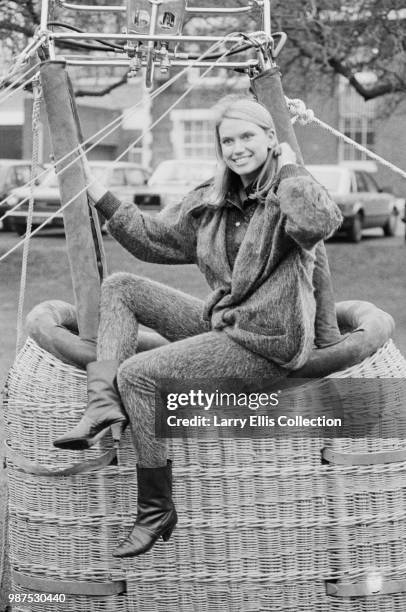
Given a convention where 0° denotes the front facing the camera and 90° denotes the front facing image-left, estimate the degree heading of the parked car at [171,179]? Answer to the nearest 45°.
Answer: approximately 45°

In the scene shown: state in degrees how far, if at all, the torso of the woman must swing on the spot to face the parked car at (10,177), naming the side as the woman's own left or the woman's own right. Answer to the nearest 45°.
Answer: approximately 135° to the woman's own right

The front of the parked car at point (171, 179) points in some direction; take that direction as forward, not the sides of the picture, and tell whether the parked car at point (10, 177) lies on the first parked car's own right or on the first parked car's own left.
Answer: on the first parked car's own right

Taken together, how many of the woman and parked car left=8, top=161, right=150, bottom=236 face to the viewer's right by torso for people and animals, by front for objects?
0

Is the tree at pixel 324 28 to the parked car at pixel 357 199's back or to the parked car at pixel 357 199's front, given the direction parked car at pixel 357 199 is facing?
to the back

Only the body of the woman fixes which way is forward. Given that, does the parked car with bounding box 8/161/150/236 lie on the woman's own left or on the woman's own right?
on the woman's own right

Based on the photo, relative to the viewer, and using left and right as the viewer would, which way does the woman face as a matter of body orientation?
facing the viewer and to the left of the viewer

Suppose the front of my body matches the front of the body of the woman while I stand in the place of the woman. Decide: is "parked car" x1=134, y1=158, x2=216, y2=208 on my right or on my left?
on my right

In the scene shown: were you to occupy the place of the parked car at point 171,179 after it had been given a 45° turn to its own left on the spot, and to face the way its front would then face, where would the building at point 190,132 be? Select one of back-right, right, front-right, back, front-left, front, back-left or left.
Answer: back

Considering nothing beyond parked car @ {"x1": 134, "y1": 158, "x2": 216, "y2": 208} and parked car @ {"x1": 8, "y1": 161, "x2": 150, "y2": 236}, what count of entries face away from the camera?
0

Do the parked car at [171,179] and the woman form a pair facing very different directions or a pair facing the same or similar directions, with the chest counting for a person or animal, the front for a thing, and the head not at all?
same or similar directions

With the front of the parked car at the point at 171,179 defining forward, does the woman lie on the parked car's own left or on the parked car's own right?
on the parked car's own left

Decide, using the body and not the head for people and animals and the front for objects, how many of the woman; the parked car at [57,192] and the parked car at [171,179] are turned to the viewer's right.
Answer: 0
